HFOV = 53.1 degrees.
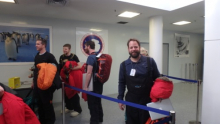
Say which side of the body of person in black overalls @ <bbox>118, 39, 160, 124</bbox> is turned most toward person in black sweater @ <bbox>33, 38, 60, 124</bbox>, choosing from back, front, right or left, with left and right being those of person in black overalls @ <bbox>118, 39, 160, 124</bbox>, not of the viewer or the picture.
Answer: right

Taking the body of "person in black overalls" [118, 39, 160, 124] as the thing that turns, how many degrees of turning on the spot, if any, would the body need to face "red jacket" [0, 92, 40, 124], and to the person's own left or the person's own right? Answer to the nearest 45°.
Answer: approximately 45° to the person's own right

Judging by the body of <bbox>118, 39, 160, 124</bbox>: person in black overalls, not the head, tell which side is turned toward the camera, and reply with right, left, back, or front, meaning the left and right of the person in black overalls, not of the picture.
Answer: front

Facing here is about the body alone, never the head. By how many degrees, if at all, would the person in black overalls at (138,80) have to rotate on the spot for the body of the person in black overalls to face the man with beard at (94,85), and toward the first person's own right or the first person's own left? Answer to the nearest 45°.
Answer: approximately 135° to the first person's own right

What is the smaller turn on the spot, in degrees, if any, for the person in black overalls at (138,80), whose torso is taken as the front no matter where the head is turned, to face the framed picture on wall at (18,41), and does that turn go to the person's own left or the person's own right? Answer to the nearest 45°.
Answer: approximately 135° to the person's own right

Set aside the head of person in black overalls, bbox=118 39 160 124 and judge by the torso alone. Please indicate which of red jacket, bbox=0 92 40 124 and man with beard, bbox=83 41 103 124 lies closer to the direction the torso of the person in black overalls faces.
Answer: the red jacket

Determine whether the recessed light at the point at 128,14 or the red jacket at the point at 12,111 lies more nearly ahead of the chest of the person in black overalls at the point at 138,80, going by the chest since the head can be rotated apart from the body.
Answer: the red jacket

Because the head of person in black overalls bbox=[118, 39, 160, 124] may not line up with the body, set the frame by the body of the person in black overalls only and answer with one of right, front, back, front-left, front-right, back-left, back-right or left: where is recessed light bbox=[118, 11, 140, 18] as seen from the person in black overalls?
back
